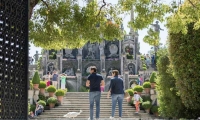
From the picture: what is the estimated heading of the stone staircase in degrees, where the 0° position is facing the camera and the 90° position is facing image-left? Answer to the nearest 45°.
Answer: approximately 0°

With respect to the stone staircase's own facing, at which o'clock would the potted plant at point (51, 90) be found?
The potted plant is roughly at 4 o'clock from the stone staircase.

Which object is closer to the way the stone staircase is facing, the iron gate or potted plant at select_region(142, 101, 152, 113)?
the iron gate

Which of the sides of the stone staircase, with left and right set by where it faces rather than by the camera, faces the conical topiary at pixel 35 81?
right

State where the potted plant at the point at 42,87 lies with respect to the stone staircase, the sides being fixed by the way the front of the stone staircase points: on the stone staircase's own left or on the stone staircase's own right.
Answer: on the stone staircase's own right

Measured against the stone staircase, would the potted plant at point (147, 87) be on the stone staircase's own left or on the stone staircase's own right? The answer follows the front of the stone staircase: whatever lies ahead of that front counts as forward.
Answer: on the stone staircase's own left
